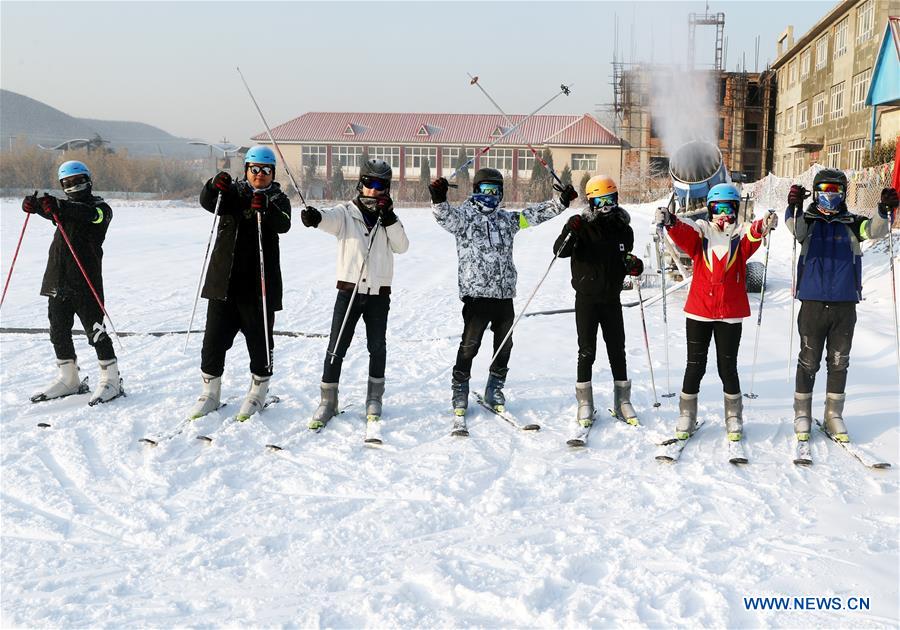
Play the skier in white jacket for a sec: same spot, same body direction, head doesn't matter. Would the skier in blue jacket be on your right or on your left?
on your left

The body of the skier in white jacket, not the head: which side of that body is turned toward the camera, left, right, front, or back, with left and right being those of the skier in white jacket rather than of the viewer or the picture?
front

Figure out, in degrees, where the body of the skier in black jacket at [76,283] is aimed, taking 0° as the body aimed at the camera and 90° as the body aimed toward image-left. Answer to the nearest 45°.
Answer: approximately 45°

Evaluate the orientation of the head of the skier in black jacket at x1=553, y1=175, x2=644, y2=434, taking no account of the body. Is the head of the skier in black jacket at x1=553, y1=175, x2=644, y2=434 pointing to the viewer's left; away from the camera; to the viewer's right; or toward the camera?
toward the camera

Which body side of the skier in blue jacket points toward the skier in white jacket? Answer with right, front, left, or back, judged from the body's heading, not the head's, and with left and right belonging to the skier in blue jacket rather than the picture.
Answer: right

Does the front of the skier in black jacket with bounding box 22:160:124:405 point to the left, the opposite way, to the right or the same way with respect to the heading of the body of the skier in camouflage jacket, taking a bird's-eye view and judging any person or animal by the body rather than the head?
the same way

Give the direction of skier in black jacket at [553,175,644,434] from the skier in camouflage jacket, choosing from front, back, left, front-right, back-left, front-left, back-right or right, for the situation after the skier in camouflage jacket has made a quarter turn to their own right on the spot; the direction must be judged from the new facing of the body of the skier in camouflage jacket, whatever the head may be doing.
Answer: back

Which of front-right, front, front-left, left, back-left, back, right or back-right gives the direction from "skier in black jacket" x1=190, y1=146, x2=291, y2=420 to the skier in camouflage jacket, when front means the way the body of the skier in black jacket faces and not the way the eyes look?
left

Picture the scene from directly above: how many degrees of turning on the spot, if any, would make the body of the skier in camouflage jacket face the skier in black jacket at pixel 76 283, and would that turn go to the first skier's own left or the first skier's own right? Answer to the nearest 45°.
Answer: approximately 90° to the first skier's own right

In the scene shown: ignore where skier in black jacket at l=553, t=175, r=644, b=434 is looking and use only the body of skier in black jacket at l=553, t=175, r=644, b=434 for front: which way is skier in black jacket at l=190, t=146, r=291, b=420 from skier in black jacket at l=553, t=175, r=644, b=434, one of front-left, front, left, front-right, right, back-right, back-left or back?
right

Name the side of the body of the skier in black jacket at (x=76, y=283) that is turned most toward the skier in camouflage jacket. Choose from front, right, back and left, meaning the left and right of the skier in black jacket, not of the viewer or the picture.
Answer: left

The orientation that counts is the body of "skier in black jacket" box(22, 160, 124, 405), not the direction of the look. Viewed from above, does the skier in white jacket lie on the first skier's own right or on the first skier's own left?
on the first skier's own left

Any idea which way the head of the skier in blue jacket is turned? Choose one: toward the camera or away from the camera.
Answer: toward the camera

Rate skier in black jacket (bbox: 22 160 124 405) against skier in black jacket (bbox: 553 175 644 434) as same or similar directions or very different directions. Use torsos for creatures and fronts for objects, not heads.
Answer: same or similar directions

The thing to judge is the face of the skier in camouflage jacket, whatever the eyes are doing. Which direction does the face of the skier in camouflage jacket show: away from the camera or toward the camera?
toward the camera

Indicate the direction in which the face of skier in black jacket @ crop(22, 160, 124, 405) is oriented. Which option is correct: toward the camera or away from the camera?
toward the camera

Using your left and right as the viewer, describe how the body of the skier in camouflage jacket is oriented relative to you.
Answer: facing the viewer
